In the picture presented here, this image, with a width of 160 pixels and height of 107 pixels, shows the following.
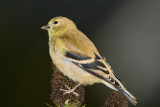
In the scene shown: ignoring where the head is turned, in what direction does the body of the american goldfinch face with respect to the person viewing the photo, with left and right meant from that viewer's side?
facing to the left of the viewer
